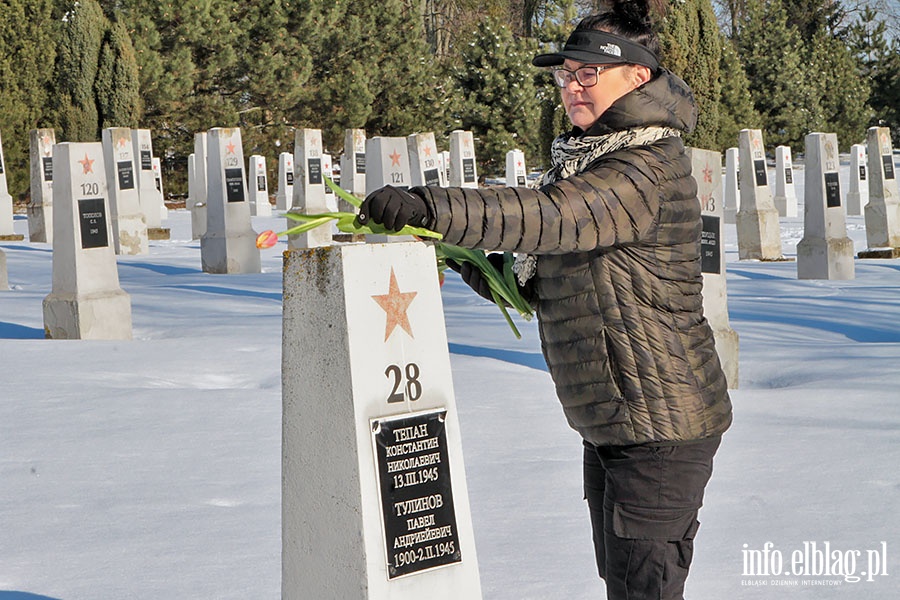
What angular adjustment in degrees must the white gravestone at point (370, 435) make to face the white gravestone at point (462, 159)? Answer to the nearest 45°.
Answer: approximately 135° to its left

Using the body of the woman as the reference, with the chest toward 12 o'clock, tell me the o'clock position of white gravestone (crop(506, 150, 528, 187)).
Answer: The white gravestone is roughly at 3 o'clock from the woman.

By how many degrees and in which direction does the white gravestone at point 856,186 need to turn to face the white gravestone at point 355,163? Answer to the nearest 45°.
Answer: approximately 90° to its right

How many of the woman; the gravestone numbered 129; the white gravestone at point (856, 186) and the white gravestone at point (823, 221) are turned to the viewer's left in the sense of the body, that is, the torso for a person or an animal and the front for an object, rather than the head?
1

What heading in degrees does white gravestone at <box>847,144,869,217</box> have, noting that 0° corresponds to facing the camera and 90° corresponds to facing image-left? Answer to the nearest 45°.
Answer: approximately 315°

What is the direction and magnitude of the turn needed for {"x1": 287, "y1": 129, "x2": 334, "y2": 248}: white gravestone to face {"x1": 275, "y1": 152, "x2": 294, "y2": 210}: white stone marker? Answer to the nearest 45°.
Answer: approximately 135° to its left

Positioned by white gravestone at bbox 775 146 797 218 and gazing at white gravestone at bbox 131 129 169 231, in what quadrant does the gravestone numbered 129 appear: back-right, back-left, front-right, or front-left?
front-left

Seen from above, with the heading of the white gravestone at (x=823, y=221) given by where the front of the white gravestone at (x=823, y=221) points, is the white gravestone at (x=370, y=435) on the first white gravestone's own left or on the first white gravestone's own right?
on the first white gravestone's own right

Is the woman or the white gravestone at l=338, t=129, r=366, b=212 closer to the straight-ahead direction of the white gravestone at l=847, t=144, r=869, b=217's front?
the woman

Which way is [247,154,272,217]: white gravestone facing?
toward the camera

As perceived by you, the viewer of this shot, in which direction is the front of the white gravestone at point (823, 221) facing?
facing the viewer and to the right of the viewer

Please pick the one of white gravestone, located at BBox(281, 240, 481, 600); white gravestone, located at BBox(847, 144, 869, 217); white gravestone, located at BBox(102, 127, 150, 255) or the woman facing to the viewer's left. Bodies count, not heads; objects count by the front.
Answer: the woman

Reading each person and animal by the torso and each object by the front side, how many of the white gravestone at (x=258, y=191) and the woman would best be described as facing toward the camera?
1

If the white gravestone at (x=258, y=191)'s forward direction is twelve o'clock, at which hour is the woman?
The woman is roughly at 12 o'clock from the white gravestone.

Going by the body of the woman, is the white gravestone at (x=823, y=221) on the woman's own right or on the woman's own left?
on the woman's own right
